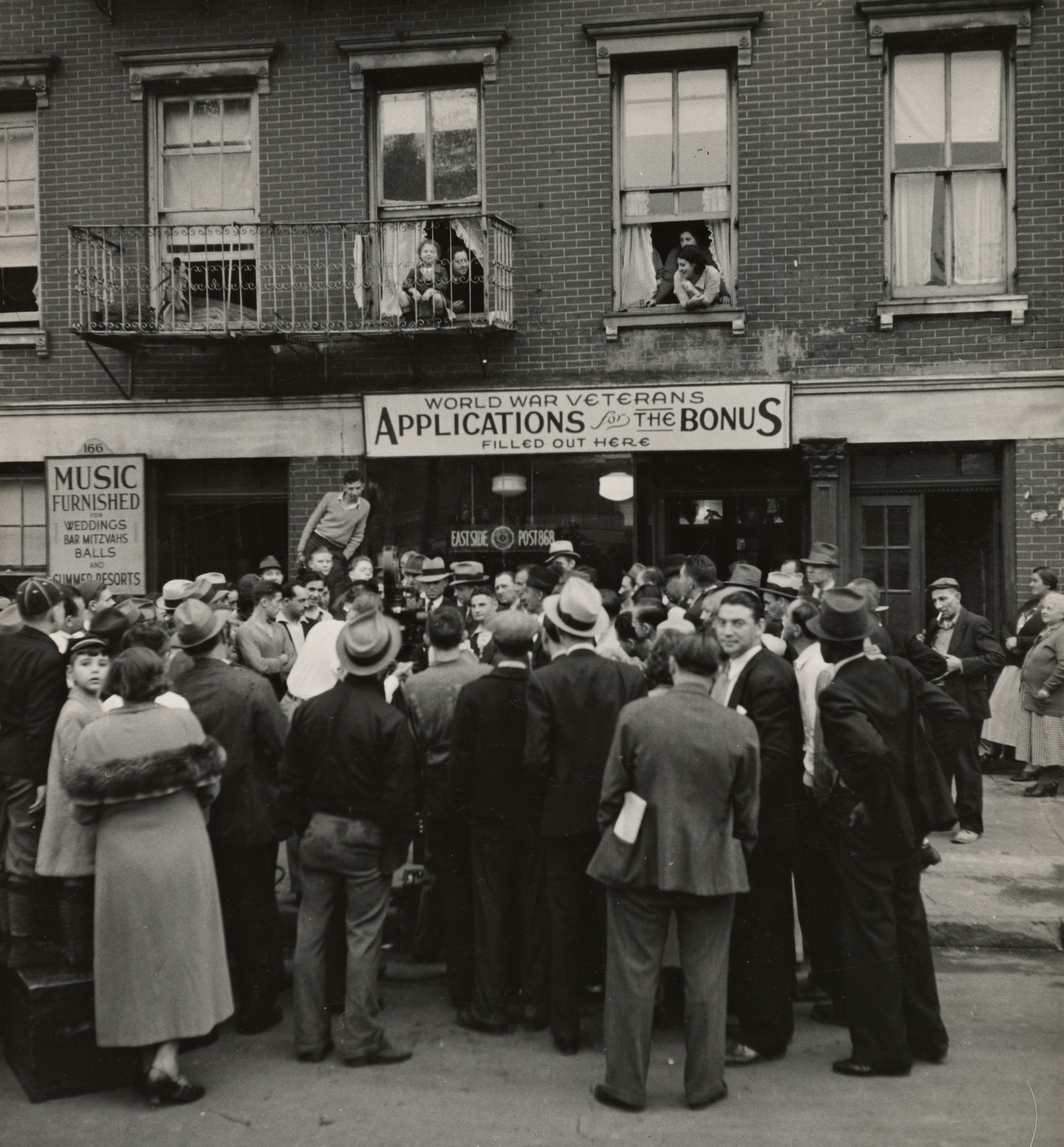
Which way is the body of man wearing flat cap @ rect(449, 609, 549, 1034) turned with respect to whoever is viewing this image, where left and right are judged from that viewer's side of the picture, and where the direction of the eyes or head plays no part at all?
facing away from the viewer

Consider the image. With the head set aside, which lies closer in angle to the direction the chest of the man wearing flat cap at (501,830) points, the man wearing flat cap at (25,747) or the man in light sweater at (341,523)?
the man in light sweater

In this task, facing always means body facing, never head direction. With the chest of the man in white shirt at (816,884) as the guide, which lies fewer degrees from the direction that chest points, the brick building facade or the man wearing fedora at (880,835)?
the brick building facade

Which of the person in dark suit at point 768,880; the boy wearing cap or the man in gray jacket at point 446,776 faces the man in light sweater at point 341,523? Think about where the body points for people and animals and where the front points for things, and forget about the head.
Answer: the man in gray jacket

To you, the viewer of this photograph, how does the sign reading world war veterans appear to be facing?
facing the viewer

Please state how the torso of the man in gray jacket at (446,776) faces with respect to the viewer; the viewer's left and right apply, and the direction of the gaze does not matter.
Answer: facing away from the viewer

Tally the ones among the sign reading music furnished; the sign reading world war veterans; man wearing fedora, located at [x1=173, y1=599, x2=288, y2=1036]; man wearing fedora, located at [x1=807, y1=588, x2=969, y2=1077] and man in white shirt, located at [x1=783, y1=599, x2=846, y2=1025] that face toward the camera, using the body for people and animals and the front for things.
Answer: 2

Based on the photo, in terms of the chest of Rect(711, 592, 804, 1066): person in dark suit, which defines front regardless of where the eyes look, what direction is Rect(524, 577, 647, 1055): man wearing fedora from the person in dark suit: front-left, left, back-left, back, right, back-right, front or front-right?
front-right

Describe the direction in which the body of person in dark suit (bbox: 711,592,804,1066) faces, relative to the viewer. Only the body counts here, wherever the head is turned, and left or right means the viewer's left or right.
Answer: facing the viewer and to the left of the viewer

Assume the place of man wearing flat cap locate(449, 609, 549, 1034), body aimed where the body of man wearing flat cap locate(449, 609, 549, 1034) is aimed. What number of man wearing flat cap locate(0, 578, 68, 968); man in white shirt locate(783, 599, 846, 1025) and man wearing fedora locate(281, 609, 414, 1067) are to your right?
1

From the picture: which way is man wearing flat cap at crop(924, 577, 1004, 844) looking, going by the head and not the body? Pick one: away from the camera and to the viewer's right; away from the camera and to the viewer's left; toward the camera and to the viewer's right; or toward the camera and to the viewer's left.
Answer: toward the camera and to the viewer's left

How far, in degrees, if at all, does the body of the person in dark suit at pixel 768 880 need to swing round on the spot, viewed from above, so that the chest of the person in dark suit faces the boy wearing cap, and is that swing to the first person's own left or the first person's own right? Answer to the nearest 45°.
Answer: approximately 45° to the first person's own right

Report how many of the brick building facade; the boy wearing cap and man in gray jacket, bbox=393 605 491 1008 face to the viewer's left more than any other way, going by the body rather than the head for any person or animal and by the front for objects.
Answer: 0

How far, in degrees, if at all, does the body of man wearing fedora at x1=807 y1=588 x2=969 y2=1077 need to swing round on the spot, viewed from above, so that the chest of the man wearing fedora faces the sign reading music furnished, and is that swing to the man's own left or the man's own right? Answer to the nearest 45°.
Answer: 0° — they already face it

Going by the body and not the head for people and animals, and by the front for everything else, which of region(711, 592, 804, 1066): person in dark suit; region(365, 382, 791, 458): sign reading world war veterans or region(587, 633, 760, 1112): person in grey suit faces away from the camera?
the person in grey suit

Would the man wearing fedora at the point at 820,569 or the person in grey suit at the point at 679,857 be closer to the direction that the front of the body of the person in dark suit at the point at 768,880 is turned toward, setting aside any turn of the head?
the person in grey suit

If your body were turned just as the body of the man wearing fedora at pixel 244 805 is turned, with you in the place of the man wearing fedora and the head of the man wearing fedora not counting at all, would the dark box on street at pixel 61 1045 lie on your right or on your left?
on your left

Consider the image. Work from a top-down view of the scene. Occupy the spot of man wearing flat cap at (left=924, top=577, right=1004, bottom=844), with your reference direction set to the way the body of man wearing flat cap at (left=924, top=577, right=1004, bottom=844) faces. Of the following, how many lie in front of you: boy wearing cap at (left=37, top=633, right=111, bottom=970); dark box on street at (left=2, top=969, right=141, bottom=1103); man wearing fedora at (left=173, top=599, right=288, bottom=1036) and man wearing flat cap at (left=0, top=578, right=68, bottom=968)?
4
